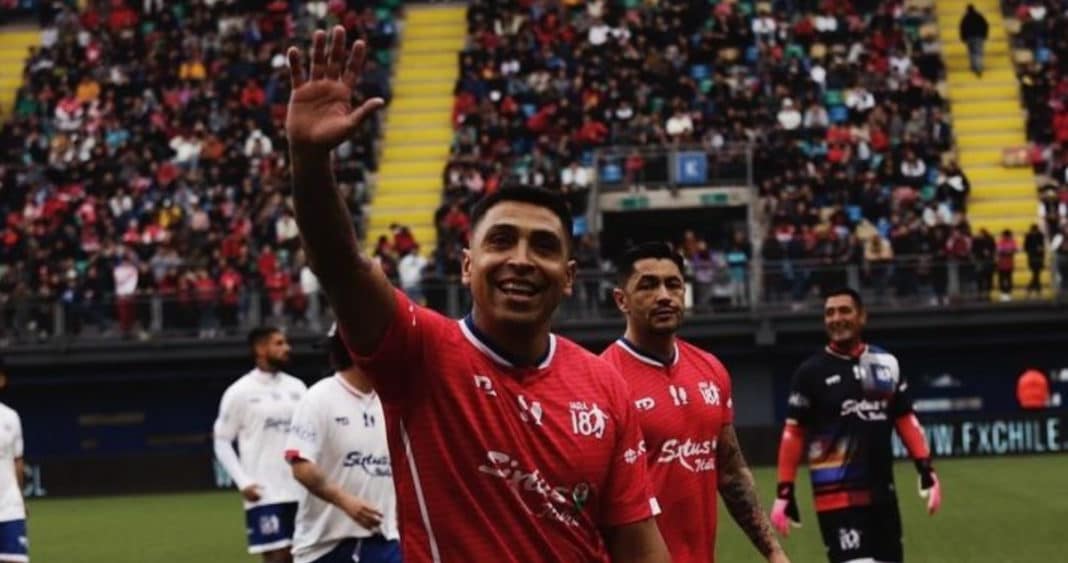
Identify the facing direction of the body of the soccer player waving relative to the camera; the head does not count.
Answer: toward the camera

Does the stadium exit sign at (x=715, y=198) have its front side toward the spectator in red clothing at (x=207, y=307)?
no

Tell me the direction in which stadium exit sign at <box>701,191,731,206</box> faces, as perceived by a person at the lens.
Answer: facing the viewer

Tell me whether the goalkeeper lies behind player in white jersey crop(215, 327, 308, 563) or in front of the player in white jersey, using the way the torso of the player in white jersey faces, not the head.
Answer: in front

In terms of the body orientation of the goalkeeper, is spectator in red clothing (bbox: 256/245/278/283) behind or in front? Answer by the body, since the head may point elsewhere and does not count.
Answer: behind

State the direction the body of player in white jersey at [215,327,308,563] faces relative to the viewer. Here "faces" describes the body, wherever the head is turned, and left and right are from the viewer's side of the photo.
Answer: facing the viewer and to the right of the viewer

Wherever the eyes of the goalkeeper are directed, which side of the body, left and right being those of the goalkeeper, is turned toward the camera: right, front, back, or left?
front

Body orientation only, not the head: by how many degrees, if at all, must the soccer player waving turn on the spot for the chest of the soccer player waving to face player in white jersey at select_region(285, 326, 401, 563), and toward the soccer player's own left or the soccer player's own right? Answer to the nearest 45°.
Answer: approximately 180°

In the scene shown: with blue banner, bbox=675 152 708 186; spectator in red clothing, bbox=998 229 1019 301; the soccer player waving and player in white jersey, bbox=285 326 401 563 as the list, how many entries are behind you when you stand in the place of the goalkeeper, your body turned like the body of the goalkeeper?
2

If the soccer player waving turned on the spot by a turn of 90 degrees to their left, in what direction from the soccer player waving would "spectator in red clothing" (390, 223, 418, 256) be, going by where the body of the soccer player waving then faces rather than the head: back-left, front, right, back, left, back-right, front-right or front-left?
left

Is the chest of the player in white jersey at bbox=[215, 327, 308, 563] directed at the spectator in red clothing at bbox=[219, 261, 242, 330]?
no

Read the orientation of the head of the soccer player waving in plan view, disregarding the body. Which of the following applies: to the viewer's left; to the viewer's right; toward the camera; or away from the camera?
toward the camera

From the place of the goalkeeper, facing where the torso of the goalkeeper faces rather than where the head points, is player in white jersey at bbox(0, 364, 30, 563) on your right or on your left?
on your right

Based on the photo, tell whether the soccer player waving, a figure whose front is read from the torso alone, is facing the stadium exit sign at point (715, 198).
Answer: no

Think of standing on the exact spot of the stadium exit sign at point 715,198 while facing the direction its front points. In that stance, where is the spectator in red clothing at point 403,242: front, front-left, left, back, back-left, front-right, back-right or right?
right

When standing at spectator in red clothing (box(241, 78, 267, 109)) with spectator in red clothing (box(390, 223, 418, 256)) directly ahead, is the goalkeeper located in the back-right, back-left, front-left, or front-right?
front-right

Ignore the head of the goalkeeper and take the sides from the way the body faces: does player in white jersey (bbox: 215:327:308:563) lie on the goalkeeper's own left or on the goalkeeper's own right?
on the goalkeeper's own right
